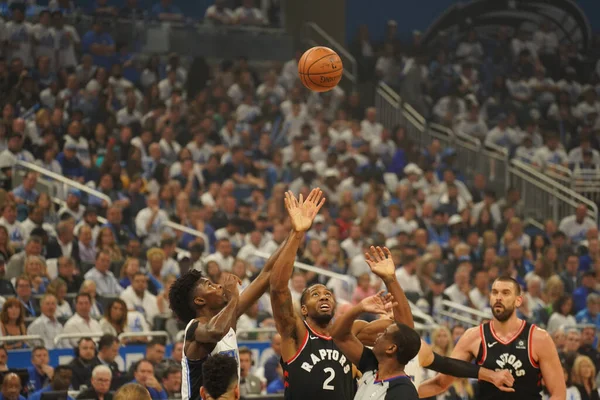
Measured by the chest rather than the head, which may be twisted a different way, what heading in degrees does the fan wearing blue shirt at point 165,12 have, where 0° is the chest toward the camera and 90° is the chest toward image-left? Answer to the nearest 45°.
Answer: approximately 0°

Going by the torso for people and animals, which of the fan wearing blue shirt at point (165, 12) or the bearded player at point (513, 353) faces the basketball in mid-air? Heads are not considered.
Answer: the fan wearing blue shirt

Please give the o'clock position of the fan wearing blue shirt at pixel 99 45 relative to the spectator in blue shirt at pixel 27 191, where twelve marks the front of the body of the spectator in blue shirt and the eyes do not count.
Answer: The fan wearing blue shirt is roughly at 8 o'clock from the spectator in blue shirt.

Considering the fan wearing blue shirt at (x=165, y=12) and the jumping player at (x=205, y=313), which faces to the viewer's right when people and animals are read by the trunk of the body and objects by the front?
the jumping player

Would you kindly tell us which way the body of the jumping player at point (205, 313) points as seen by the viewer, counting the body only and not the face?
to the viewer's right

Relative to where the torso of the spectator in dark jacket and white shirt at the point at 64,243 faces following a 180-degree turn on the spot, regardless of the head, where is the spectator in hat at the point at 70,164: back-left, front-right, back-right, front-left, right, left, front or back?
front-right

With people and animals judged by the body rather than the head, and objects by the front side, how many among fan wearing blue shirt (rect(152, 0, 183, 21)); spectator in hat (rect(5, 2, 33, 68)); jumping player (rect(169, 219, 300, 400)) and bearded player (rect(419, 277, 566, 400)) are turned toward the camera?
3
